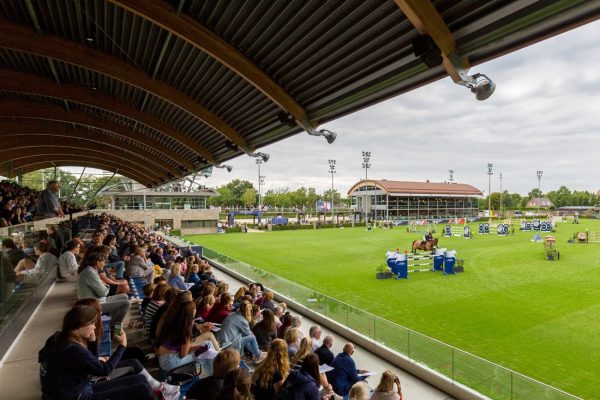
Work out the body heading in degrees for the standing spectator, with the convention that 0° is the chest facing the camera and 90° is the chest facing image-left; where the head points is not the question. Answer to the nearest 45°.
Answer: approximately 270°

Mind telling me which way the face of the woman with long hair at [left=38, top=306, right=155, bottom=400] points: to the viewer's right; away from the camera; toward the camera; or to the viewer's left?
to the viewer's right

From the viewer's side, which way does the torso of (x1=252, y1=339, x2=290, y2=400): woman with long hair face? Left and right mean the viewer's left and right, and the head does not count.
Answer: facing away from the viewer and to the right of the viewer

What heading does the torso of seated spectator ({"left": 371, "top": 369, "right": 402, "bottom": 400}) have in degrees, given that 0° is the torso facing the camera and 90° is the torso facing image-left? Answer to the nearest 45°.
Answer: approximately 225°

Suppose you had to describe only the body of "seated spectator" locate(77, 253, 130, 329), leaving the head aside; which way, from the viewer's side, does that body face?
to the viewer's right

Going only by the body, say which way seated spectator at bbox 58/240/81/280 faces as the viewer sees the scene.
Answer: to the viewer's right

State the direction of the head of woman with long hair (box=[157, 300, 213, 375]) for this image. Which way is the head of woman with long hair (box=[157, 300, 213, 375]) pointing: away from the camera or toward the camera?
away from the camera

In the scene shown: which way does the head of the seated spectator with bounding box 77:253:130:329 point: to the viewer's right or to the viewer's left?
to the viewer's right

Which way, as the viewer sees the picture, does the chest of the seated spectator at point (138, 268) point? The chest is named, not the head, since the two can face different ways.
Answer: to the viewer's right

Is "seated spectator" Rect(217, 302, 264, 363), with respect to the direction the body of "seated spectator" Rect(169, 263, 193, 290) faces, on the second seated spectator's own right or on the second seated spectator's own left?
on the second seated spectator's own right

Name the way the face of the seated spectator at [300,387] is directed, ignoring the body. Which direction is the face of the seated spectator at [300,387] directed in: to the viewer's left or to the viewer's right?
to the viewer's right
